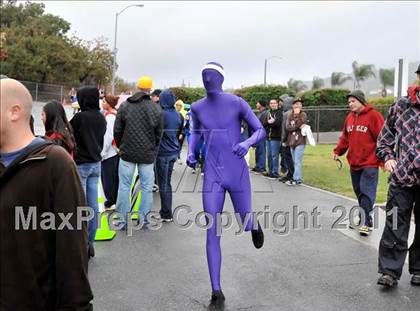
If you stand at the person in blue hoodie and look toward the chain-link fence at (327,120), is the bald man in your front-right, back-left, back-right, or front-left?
back-right

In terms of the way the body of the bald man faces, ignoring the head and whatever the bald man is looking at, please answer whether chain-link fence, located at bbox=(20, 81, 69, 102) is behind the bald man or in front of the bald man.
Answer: behind

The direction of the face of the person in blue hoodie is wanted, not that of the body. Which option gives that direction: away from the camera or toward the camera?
away from the camera

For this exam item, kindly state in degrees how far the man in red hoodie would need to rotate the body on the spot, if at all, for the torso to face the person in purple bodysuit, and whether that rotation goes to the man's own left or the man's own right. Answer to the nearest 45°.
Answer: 0° — they already face them

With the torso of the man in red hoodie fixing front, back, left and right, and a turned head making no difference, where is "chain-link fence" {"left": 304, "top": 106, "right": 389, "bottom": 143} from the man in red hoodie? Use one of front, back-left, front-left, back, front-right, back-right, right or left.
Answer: back-right

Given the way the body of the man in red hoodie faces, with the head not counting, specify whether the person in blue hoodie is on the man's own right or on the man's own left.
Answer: on the man's own right

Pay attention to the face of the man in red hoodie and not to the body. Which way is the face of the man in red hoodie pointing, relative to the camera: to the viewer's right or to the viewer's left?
to the viewer's left

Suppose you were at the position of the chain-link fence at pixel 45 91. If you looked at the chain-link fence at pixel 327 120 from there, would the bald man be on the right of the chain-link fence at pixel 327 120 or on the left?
right

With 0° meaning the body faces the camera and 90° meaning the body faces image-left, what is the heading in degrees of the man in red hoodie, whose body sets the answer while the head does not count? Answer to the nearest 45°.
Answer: approximately 45°
